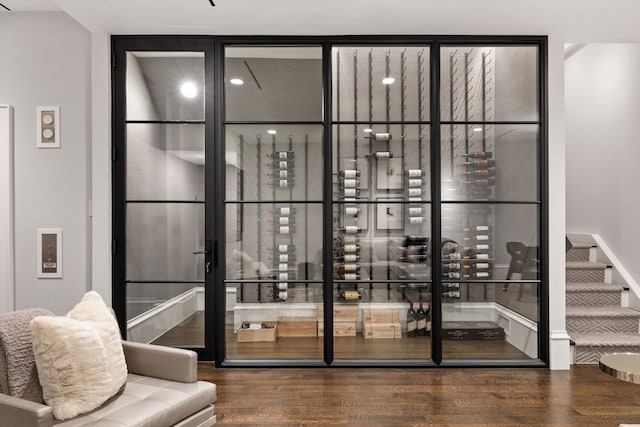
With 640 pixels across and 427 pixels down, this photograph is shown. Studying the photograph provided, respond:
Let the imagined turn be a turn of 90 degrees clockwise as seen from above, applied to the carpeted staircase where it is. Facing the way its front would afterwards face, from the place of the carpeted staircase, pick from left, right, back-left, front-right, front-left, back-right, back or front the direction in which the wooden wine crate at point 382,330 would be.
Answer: front-left

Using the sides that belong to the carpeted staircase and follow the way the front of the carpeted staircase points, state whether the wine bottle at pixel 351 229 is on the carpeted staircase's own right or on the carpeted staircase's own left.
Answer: on the carpeted staircase's own right

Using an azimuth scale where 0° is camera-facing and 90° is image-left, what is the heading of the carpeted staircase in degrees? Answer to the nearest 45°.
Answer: approximately 0°

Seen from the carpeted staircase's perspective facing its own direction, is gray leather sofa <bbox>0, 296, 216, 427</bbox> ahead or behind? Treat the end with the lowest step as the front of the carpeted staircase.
ahead

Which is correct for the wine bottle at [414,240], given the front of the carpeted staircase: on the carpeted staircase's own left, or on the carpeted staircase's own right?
on the carpeted staircase's own right

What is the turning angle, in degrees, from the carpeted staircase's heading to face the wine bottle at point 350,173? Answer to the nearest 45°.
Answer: approximately 45° to its right

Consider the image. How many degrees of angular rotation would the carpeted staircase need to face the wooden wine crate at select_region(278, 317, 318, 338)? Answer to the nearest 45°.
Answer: approximately 45° to its right

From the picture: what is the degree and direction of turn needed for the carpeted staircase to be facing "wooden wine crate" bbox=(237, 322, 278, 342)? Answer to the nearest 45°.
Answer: approximately 45° to its right

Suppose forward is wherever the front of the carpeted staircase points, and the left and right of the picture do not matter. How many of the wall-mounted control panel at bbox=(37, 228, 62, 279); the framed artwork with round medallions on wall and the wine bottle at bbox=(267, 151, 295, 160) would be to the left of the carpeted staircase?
0

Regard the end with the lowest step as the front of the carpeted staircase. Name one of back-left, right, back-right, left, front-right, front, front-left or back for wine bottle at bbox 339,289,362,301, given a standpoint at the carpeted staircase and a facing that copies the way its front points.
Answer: front-right
